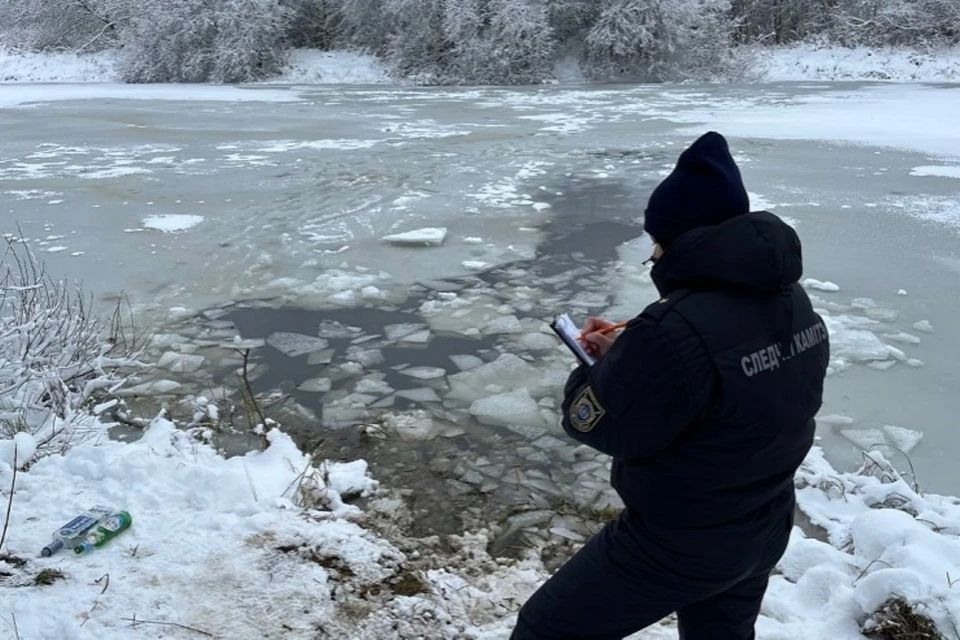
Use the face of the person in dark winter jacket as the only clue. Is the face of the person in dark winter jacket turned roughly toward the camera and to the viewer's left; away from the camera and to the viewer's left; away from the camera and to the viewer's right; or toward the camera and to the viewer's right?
away from the camera and to the viewer's left

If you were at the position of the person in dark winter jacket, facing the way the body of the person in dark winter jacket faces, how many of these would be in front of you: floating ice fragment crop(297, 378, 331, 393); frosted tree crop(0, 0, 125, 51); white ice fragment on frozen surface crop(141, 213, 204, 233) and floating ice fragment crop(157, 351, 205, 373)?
4

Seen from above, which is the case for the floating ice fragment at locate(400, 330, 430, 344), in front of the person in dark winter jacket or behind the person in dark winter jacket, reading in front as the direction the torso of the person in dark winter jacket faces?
in front

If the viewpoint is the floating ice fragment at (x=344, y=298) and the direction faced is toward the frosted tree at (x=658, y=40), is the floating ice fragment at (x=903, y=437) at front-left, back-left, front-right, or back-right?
back-right

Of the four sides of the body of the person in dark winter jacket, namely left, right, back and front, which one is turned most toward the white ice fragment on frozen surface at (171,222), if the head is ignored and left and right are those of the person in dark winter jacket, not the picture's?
front

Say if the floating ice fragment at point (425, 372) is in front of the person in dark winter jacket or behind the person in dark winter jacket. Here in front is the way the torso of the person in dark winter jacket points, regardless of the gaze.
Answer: in front

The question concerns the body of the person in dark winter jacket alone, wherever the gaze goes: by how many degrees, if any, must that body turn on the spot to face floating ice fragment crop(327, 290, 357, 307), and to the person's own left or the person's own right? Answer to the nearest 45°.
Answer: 0° — they already face it

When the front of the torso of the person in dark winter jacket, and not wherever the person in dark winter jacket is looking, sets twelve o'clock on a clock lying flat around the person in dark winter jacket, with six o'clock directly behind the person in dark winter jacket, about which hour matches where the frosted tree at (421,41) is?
The frosted tree is roughly at 1 o'clock from the person in dark winter jacket.

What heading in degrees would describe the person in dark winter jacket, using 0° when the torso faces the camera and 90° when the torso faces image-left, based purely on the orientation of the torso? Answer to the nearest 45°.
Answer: approximately 135°
